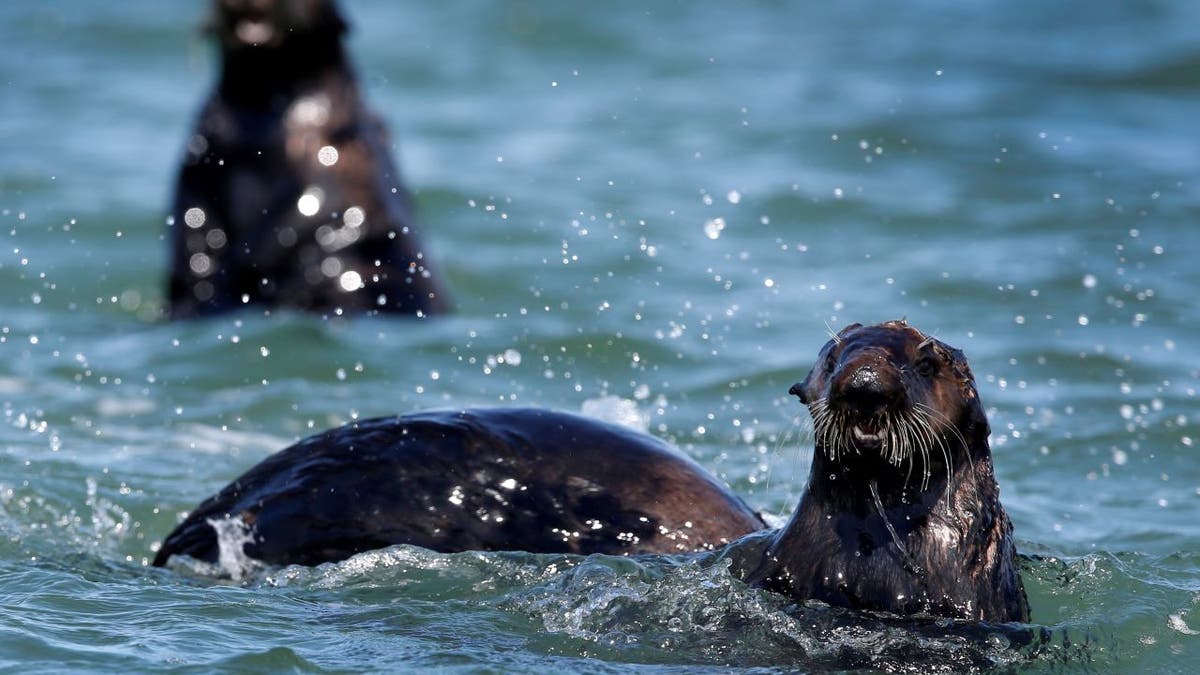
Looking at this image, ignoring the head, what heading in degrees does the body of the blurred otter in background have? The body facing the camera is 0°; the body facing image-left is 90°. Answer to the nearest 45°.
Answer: approximately 0°

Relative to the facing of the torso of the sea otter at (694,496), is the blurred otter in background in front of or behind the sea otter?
behind

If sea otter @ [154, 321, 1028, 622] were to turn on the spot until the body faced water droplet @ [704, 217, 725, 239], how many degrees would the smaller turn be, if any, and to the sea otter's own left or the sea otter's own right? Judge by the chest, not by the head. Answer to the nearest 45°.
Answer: approximately 135° to the sea otter's own left

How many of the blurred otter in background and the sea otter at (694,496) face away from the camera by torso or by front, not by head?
0

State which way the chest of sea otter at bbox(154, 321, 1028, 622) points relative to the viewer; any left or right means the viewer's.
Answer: facing the viewer and to the right of the viewer

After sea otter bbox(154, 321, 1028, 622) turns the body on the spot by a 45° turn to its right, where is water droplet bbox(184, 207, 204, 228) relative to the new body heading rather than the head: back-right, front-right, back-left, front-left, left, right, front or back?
back-right
